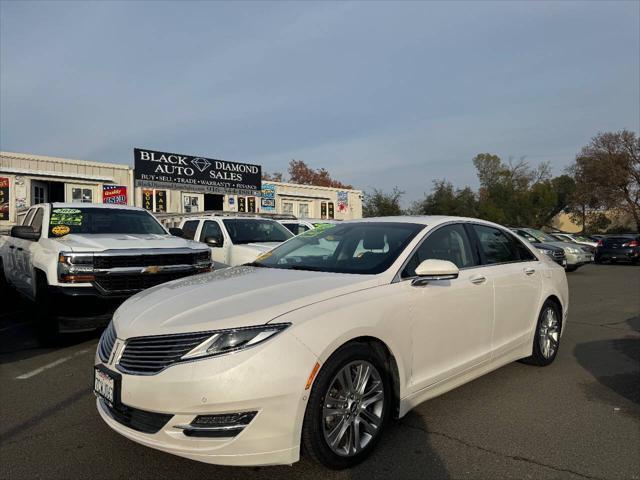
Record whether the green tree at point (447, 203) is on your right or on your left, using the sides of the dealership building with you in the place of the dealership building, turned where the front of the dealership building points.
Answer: on your left

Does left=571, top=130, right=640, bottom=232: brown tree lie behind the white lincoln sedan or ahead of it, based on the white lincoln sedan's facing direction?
behind

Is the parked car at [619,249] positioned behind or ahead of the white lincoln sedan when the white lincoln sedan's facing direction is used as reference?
behind

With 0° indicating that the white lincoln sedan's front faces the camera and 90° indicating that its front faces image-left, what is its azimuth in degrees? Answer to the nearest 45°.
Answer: approximately 45°

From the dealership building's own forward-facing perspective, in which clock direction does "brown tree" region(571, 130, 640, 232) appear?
The brown tree is roughly at 10 o'clock from the dealership building.

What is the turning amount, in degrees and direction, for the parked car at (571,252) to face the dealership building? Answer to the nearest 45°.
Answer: approximately 135° to its right

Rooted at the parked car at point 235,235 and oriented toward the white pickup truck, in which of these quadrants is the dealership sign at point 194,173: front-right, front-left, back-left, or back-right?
back-right

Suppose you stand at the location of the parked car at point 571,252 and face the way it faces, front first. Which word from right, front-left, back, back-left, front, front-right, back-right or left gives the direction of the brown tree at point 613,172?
back-left

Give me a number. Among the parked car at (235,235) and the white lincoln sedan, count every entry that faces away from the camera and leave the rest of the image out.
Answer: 0

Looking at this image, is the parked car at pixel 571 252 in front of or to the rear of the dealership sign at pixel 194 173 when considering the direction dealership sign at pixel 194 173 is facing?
in front

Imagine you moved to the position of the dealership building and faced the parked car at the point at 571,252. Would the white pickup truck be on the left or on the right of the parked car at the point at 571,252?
right
